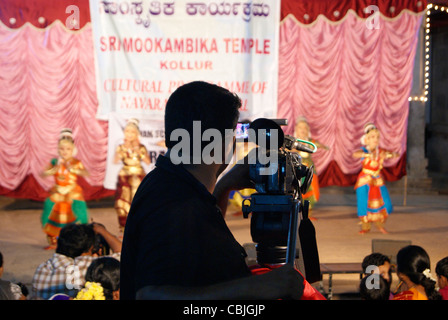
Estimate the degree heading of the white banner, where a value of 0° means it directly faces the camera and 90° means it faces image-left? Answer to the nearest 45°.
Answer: approximately 0°

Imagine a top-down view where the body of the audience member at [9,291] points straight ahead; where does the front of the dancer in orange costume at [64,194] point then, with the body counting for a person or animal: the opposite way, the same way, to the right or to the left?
the opposite way

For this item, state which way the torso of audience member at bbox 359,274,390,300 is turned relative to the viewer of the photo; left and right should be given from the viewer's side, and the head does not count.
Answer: facing away from the viewer

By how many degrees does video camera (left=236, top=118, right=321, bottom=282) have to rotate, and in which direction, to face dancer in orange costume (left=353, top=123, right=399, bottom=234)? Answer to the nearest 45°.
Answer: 0° — it already faces them

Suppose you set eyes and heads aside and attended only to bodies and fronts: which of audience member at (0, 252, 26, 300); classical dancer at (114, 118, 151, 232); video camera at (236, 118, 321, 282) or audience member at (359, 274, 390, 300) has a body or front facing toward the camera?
the classical dancer

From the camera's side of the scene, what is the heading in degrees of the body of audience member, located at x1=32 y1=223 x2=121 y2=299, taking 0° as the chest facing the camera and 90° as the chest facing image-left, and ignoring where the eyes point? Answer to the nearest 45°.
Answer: approximately 225°

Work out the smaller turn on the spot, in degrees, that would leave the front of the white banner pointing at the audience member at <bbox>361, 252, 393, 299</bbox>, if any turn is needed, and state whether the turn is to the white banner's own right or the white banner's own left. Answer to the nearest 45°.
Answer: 0° — it already faces them

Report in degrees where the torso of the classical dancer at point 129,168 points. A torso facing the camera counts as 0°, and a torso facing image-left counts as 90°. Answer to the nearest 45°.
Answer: approximately 0°

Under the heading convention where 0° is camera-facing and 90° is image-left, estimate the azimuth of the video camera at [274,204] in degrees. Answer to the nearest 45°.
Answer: approximately 180°

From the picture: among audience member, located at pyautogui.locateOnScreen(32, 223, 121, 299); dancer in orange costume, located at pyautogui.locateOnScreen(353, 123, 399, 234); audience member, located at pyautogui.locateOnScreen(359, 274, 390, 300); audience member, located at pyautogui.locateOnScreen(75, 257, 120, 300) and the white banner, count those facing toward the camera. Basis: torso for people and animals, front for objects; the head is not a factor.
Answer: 2

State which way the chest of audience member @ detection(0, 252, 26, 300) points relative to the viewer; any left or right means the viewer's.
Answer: facing away from the viewer
